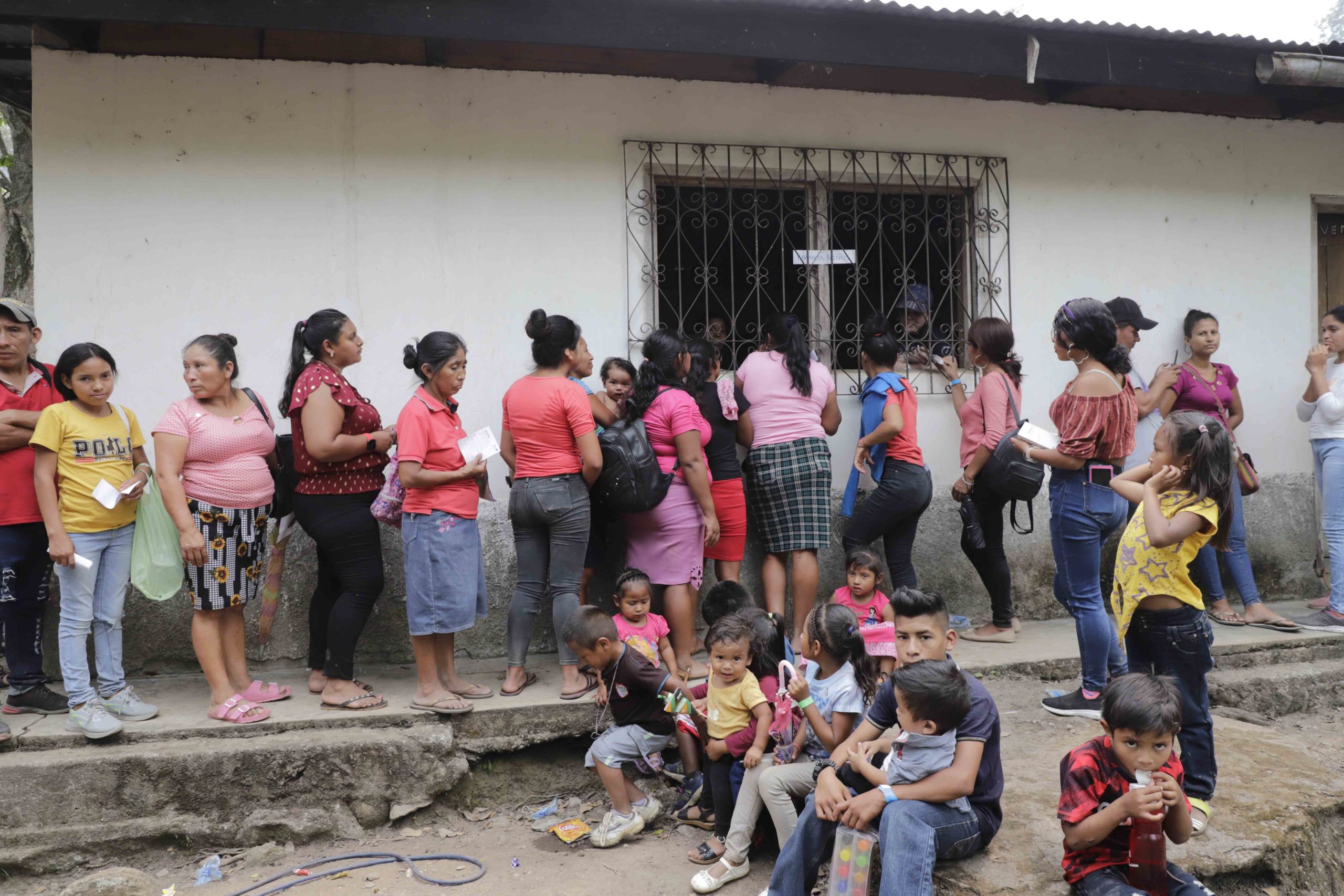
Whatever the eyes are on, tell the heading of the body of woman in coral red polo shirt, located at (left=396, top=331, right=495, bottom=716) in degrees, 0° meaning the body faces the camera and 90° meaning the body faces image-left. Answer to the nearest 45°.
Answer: approximately 270°

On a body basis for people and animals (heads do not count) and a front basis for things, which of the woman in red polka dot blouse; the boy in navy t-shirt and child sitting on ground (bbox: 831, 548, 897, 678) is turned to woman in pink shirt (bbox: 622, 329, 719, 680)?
the woman in red polka dot blouse

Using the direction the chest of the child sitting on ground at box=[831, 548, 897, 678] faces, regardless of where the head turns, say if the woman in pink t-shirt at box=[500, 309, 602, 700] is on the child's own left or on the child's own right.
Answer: on the child's own right

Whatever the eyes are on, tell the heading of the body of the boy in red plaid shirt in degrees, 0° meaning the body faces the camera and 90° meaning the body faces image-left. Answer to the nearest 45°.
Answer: approximately 315°

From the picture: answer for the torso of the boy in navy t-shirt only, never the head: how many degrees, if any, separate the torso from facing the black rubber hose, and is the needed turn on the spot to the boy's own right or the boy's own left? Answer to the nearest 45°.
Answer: approximately 45° to the boy's own right

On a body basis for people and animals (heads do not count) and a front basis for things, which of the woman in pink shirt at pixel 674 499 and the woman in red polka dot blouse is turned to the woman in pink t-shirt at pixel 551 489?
the woman in red polka dot blouse

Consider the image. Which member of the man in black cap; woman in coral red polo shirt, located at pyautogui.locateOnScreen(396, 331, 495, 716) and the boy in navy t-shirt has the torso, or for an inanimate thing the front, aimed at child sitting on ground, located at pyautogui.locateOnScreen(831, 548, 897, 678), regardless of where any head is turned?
the woman in coral red polo shirt
